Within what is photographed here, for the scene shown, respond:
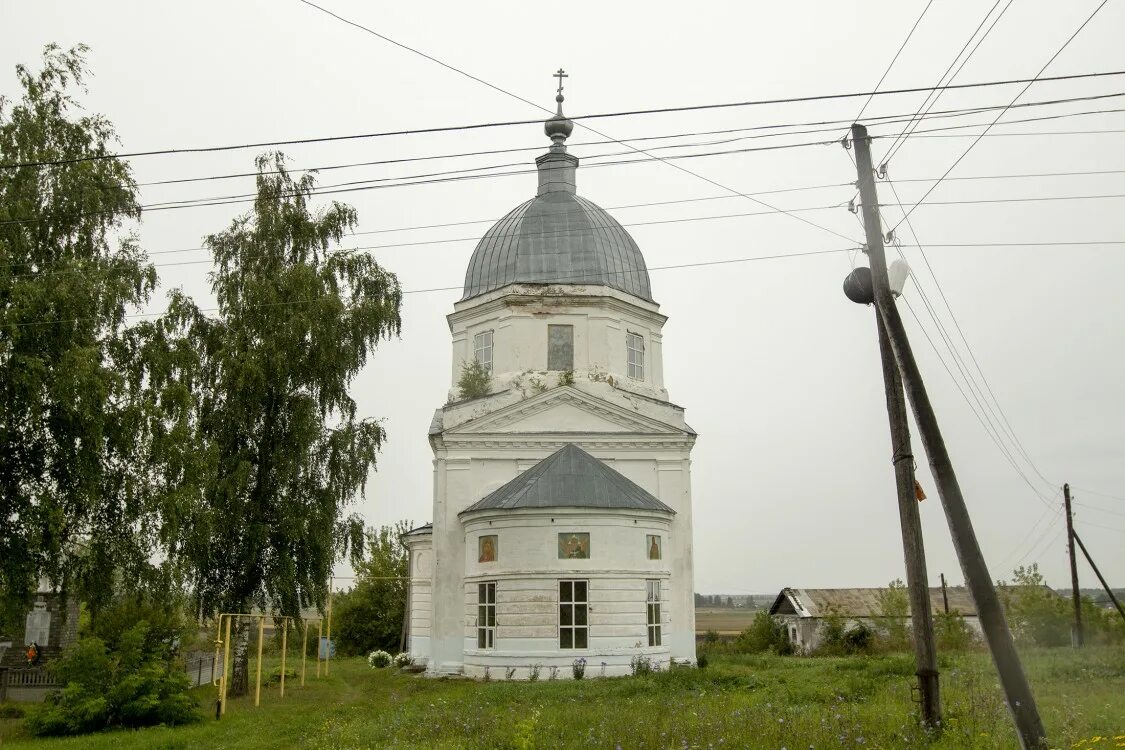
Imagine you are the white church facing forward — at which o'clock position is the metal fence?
The metal fence is roughly at 9 o'clock from the white church.

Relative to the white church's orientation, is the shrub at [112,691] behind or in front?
behind

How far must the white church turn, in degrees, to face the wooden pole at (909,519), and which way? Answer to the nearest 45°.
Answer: approximately 180°

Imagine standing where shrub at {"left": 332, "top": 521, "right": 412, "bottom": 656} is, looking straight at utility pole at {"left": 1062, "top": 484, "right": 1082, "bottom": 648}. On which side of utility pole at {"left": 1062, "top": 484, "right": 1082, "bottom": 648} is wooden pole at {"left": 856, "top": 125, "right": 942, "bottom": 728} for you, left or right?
right

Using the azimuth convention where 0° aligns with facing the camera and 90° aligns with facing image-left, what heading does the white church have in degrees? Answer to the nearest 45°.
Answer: approximately 180°

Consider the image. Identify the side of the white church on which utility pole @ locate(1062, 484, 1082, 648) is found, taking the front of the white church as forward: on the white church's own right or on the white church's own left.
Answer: on the white church's own right

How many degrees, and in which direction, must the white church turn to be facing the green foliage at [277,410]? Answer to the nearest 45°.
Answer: approximately 135° to its left
